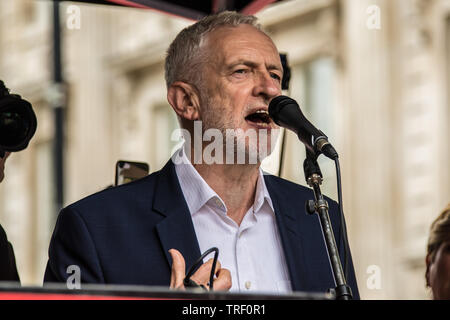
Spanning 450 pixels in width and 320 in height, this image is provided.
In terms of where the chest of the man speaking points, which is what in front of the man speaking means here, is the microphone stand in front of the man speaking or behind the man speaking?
in front

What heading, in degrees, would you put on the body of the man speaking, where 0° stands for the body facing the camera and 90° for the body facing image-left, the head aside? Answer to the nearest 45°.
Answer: approximately 315°

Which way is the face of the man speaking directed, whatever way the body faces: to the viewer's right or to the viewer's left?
to the viewer's right

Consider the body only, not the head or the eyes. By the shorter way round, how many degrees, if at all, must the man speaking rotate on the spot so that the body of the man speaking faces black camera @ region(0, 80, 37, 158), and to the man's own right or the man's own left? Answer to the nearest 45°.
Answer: approximately 135° to the man's own right

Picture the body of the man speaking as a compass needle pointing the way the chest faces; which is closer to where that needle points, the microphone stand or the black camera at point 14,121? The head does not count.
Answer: the microphone stand
